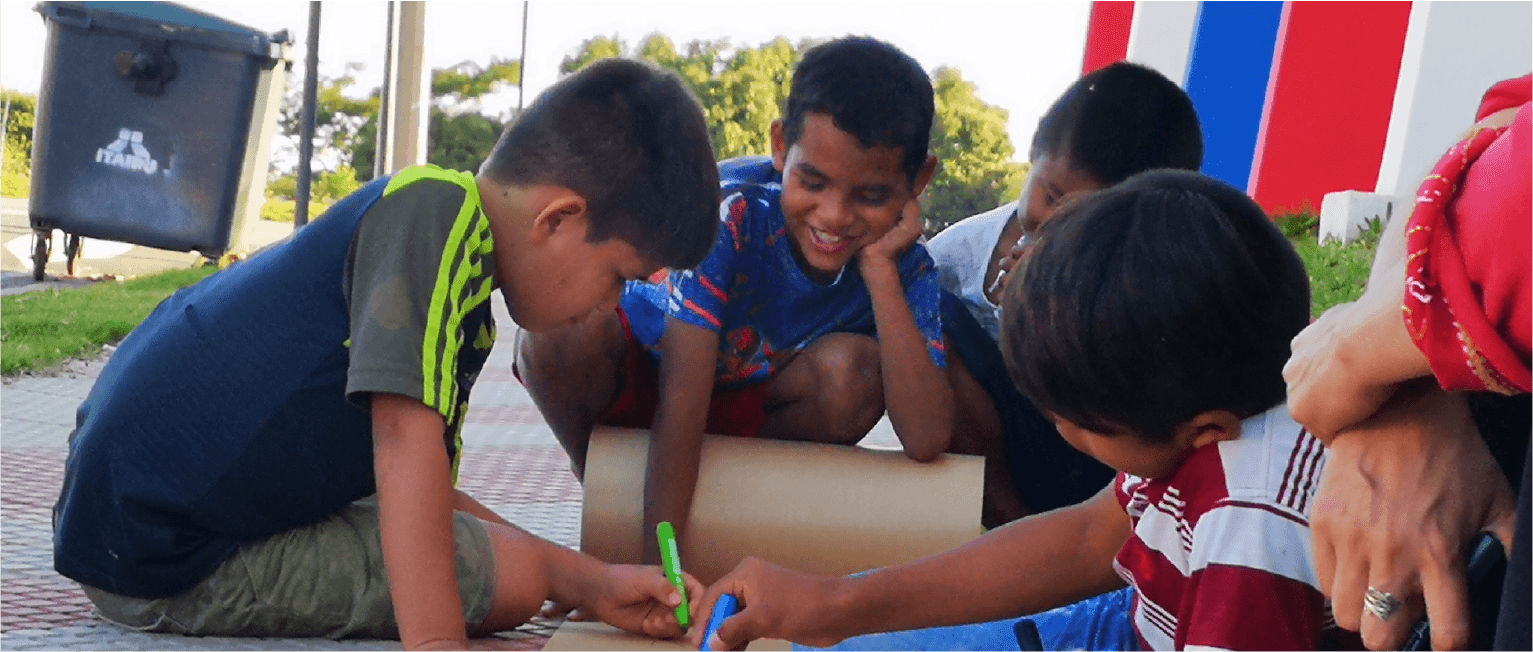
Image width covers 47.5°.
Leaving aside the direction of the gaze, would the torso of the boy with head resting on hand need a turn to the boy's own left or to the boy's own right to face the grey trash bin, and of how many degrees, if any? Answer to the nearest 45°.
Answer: approximately 135° to the boy's own right

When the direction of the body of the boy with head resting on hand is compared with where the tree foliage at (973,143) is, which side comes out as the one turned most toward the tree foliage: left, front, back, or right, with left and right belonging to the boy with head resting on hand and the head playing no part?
back

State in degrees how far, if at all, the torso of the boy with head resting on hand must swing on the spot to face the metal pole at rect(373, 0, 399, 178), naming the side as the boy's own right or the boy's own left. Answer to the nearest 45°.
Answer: approximately 180°

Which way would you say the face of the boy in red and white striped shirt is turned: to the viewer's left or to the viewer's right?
to the viewer's left

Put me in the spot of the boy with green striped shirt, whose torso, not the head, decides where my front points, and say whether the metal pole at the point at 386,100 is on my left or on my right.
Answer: on my left

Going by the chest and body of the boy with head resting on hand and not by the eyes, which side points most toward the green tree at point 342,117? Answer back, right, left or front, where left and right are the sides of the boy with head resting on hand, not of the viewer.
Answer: back

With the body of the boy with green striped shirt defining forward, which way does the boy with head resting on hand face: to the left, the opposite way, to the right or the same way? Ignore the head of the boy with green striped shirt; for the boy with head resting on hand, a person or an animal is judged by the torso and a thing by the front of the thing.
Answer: to the right

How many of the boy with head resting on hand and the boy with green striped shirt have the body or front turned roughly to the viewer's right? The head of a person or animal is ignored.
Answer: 1

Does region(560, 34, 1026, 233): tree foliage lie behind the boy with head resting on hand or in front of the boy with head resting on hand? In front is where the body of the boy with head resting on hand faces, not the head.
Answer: behind

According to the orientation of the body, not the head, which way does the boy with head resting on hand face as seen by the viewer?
toward the camera

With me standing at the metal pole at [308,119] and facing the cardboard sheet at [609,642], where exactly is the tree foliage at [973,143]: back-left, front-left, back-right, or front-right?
back-left

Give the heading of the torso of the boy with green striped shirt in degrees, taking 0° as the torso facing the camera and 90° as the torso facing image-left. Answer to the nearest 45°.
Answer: approximately 270°

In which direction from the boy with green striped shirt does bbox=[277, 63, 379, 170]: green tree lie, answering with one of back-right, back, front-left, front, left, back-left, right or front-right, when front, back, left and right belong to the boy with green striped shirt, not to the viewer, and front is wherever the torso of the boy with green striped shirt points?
left

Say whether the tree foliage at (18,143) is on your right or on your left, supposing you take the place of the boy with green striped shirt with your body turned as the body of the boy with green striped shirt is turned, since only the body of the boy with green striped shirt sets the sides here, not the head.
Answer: on your left

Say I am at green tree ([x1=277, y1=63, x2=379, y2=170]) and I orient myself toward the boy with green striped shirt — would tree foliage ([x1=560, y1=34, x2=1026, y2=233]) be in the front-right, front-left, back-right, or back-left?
front-left

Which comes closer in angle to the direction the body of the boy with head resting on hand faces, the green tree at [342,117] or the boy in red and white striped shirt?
the boy in red and white striped shirt

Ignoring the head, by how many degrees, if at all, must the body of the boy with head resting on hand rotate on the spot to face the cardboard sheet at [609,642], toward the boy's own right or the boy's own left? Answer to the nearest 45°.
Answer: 0° — they already face it
